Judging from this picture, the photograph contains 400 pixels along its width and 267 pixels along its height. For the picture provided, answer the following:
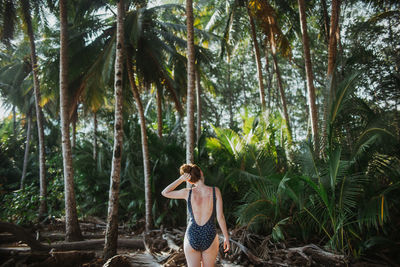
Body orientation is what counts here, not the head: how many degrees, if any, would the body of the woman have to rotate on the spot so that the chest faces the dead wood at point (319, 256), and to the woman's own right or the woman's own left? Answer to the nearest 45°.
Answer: approximately 45° to the woman's own right

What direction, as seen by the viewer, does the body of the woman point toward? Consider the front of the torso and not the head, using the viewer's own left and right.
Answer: facing away from the viewer

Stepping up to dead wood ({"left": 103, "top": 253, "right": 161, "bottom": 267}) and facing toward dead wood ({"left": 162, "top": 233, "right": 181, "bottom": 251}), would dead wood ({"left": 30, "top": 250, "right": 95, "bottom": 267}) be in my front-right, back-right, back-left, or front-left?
back-left

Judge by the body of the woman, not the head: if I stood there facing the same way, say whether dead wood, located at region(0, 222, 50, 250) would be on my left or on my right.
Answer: on my left
